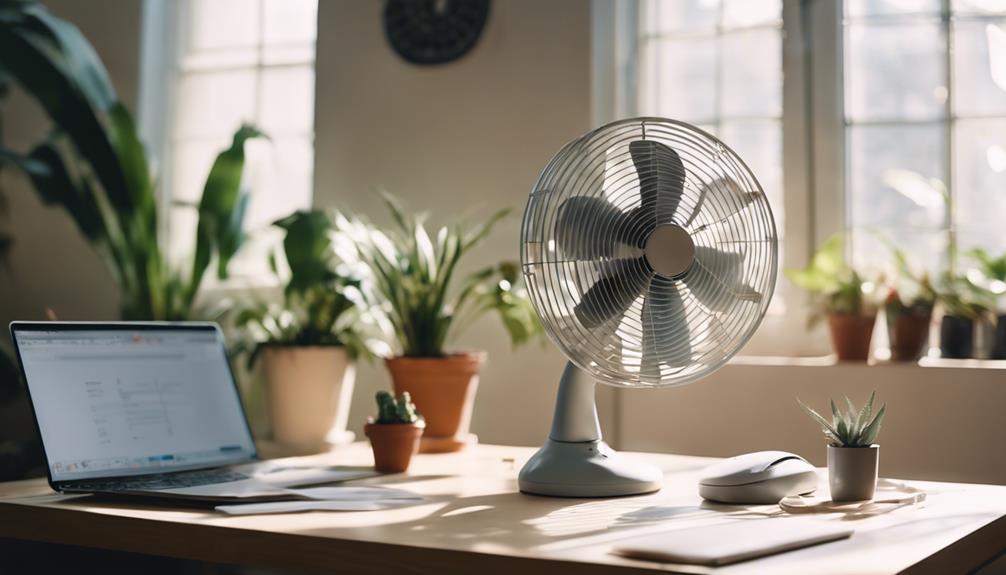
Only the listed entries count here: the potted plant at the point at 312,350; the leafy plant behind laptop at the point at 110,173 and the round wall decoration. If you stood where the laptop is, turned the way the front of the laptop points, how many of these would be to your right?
0

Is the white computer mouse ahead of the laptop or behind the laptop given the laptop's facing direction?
ahead

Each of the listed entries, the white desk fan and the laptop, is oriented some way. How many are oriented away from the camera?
0

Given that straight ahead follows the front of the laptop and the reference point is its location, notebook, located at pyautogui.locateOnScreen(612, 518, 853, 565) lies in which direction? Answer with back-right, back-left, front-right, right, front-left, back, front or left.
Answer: front

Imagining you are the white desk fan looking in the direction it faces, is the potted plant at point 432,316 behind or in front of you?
behind

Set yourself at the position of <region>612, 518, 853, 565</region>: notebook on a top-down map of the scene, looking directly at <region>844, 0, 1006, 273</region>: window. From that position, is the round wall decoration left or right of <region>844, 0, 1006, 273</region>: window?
left

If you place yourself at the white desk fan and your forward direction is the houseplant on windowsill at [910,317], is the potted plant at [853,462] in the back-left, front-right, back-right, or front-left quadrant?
front-right

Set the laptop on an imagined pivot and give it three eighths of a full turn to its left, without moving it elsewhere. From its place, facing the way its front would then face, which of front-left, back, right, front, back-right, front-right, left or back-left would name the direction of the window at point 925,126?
right

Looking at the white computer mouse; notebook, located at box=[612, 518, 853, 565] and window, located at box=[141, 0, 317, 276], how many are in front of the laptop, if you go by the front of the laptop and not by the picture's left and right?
2

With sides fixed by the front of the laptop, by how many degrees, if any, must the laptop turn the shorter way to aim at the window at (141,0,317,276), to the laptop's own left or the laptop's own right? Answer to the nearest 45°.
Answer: approximately 135° to the laptop's own left

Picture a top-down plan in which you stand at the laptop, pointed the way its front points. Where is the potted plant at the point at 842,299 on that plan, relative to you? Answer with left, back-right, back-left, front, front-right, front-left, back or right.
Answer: front-left

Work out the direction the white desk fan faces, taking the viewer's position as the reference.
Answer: facing the viewer and to the right of the viewer

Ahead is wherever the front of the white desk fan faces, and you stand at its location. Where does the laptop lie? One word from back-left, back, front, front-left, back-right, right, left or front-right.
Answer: back-right

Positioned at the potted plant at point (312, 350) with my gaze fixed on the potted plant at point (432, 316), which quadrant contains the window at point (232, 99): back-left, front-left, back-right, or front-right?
back-left

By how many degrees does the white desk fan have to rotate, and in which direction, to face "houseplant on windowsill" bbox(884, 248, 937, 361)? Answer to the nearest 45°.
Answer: approximately 90° to its left

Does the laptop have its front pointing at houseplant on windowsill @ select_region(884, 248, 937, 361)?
no

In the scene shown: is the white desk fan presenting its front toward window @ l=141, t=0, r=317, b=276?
no
